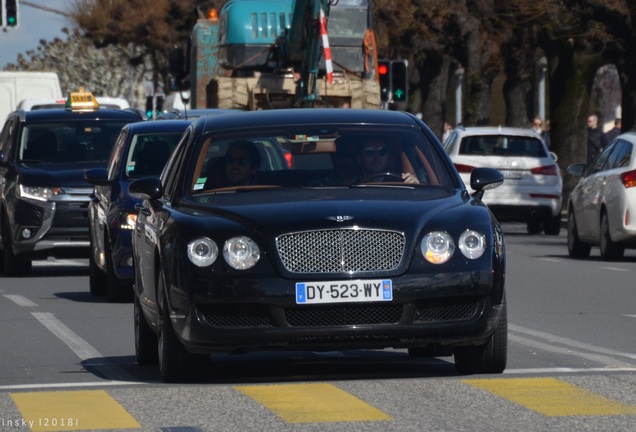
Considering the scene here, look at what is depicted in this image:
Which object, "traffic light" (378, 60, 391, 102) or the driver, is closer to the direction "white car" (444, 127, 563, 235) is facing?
the traffic light

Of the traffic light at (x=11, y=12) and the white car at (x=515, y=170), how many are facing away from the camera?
1

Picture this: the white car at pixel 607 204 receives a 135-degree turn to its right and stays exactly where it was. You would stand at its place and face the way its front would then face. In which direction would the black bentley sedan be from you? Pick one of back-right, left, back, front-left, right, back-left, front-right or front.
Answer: right

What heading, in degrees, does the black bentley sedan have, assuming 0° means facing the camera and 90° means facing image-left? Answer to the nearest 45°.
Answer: approximately 0°

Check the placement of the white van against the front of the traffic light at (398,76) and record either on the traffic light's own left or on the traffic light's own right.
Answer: on the traffic light's own right

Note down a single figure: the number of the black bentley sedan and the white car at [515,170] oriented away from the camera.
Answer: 1

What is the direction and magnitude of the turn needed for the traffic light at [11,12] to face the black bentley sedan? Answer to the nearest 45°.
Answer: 0° — it already faces it

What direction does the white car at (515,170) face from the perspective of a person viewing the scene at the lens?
facing away from the viewer

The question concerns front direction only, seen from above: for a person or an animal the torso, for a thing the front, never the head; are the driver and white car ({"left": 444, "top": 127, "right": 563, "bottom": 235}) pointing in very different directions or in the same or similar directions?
very different directions

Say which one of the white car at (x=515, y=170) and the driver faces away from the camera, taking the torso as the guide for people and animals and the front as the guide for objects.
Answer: the white car
